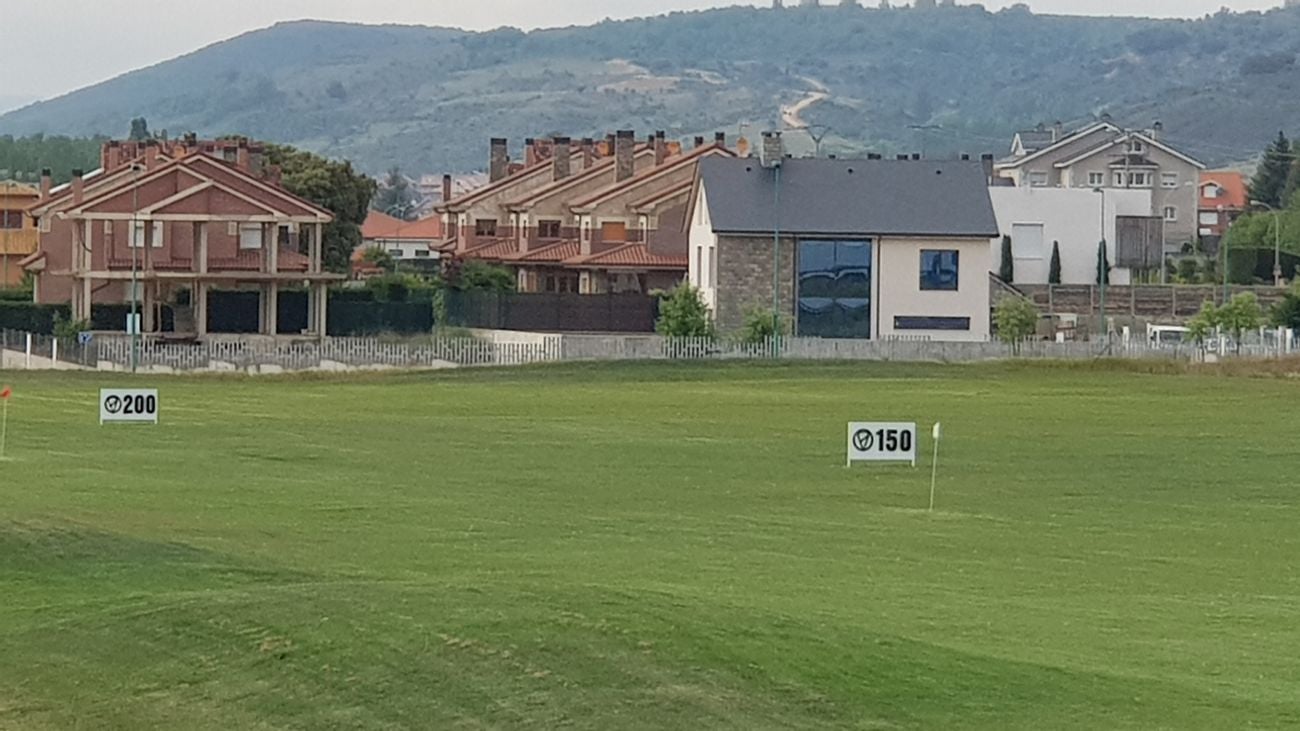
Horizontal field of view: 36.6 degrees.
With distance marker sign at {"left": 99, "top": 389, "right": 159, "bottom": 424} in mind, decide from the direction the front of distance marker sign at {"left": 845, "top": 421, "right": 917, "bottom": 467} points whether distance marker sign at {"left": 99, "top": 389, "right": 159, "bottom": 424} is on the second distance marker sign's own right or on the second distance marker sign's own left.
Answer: on the second distance marker sign's own right

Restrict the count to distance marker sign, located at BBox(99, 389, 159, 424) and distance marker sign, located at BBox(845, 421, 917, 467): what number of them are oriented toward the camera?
2

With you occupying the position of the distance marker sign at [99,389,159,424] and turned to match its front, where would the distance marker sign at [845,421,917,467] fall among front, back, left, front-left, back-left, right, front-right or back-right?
front-left

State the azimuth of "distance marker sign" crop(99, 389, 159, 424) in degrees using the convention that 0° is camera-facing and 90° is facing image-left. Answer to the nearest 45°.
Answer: approximately 0°
